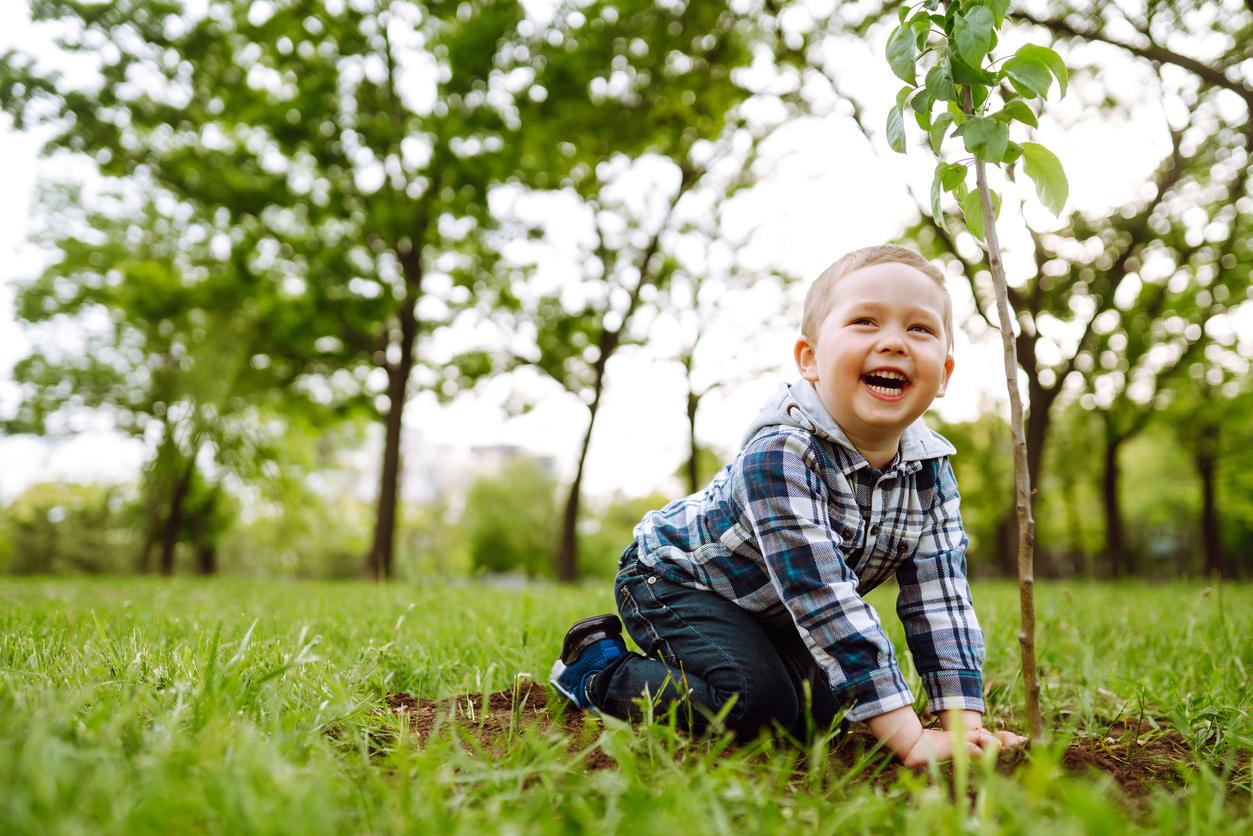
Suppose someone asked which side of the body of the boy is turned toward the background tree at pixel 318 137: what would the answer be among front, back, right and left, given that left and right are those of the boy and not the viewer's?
back

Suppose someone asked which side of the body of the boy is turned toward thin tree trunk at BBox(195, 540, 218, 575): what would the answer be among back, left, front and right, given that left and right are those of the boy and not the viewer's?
back

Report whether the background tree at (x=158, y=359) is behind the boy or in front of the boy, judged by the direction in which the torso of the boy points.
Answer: behind

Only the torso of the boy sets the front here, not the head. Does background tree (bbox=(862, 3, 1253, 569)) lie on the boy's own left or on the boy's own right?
on the boy's own left

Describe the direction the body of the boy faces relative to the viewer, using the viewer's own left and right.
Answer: facing the viewer and to the right of the viewer
